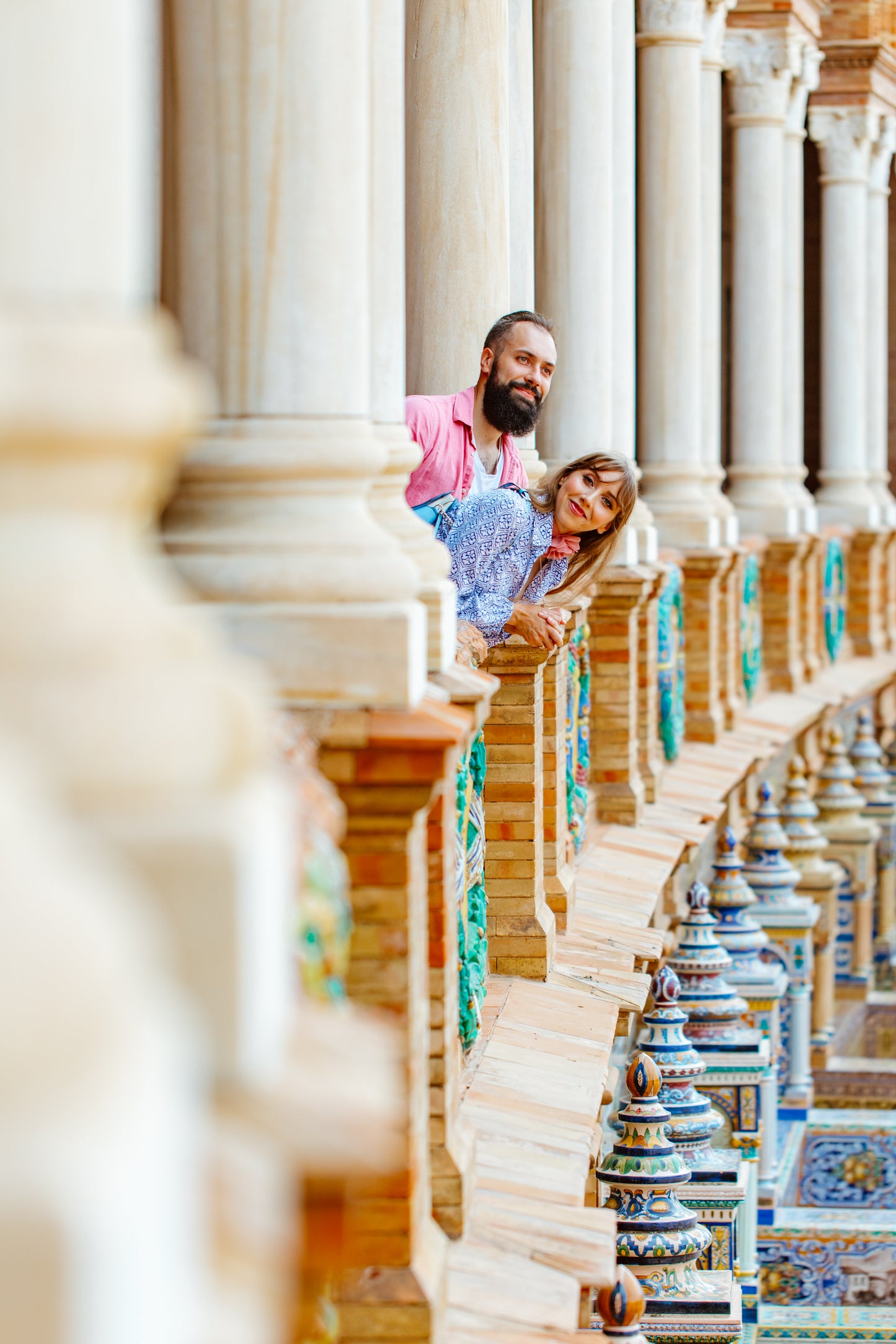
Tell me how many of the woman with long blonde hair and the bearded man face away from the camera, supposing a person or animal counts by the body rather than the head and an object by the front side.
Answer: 0

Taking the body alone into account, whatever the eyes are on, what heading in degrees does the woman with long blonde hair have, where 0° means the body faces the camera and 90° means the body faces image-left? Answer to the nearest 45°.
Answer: approximately 315°

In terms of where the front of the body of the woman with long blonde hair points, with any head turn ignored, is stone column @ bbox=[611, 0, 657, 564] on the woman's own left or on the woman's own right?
on the woman's own left

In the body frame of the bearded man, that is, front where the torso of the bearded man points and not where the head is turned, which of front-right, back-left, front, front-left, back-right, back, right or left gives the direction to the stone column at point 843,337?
back-left

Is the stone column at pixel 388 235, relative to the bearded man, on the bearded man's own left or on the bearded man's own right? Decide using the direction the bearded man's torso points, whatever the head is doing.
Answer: on the bearded man's own right
